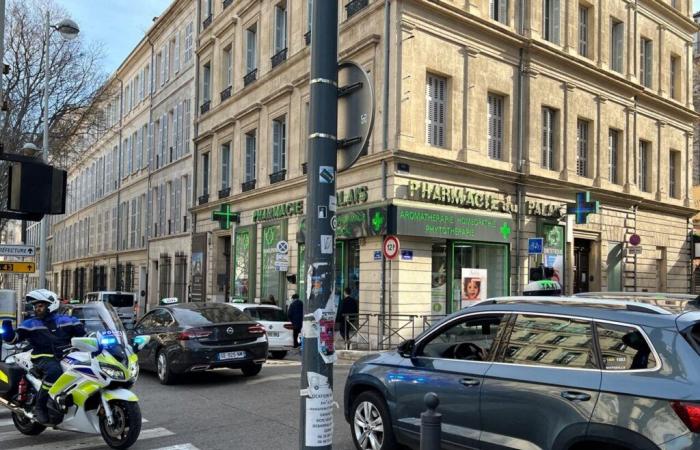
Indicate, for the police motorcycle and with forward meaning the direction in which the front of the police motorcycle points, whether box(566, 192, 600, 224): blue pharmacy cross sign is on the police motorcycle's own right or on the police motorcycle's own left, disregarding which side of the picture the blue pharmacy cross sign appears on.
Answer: on the police motorcycle's own left

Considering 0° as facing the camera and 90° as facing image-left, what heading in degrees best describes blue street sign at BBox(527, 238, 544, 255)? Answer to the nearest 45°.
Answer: approximately 0°

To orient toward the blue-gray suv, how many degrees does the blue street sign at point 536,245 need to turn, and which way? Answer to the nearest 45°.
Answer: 0° — it already faces it

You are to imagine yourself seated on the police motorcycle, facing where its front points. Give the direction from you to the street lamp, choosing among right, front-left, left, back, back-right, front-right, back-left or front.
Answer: back-left

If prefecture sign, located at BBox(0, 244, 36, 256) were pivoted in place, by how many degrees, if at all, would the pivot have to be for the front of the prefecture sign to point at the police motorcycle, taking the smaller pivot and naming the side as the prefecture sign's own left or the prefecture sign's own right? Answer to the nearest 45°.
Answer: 0° — it already faces it

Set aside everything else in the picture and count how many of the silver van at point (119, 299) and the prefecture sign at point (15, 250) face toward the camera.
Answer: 1

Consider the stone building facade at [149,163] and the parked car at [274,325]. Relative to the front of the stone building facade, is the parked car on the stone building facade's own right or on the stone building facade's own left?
on the stone building facade's own left
